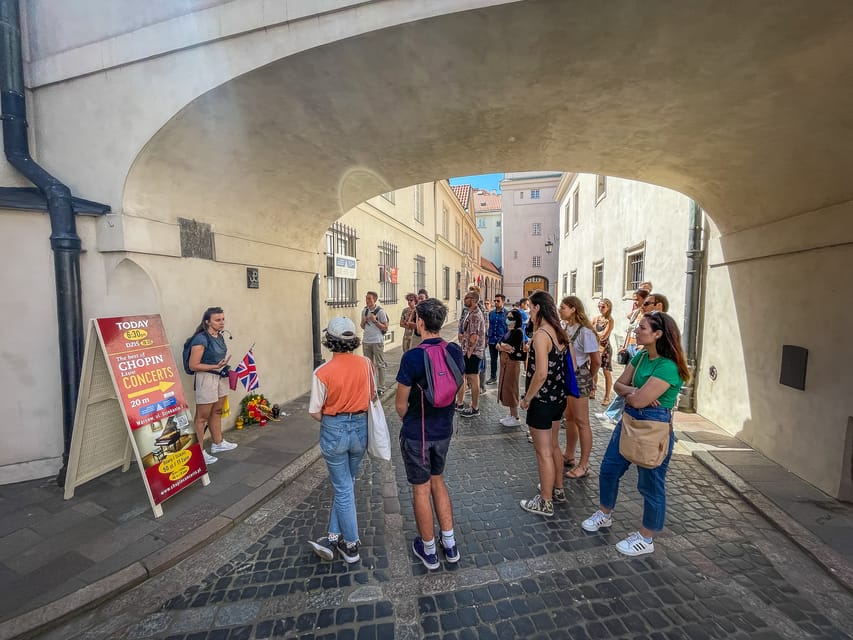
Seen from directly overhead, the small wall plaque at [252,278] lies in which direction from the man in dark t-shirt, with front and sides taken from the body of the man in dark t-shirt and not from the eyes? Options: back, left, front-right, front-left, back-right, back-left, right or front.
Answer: front

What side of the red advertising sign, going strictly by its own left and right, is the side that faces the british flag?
left

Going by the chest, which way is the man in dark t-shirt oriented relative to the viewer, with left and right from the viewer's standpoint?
facing away from the viewer and to the left of the viewer

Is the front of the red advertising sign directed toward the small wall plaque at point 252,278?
no

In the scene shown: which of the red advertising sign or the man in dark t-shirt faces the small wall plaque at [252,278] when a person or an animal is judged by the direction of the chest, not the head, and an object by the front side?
the man in dark t-shirt

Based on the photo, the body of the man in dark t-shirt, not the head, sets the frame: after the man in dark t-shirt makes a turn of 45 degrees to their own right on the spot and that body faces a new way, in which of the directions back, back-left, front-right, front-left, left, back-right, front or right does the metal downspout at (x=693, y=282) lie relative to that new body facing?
front-right

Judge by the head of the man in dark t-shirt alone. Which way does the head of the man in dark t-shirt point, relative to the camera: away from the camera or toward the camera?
away from the camera

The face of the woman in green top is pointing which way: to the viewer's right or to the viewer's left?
to the viewer's left

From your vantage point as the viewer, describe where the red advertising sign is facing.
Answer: facing the viewer and to the right of the viewer

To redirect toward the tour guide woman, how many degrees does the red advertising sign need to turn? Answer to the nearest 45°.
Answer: approximately 90° to its left

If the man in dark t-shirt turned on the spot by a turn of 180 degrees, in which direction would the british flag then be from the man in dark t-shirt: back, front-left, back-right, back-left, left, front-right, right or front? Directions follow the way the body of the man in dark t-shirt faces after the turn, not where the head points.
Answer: back

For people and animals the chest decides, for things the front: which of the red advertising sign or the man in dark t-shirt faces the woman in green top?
the red advertising sign
